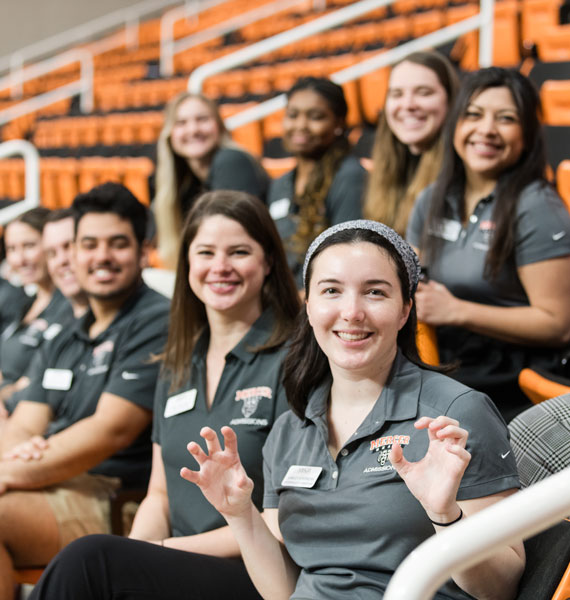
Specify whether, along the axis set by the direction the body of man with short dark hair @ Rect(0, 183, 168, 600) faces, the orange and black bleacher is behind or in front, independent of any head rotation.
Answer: behind

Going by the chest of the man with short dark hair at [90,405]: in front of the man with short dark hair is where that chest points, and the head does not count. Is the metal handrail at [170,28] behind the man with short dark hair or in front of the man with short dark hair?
behind

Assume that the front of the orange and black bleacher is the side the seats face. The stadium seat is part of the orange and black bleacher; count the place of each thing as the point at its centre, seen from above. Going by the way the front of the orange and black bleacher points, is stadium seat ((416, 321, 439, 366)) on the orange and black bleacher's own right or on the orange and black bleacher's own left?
on the orange and black bleacher's own left

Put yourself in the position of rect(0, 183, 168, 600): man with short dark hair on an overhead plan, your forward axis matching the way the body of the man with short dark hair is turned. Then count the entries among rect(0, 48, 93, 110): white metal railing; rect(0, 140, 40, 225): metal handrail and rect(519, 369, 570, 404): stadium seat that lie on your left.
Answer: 1
